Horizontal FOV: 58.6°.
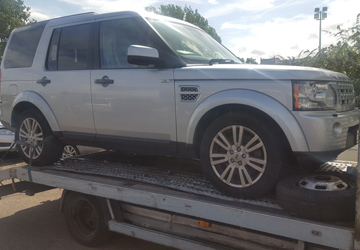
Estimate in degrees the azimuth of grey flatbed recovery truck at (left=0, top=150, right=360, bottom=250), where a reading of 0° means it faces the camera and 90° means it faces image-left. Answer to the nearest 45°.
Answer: approximately 315°

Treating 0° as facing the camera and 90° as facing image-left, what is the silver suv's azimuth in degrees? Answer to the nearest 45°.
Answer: approximately 315°

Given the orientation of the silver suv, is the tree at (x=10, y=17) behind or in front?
behind
